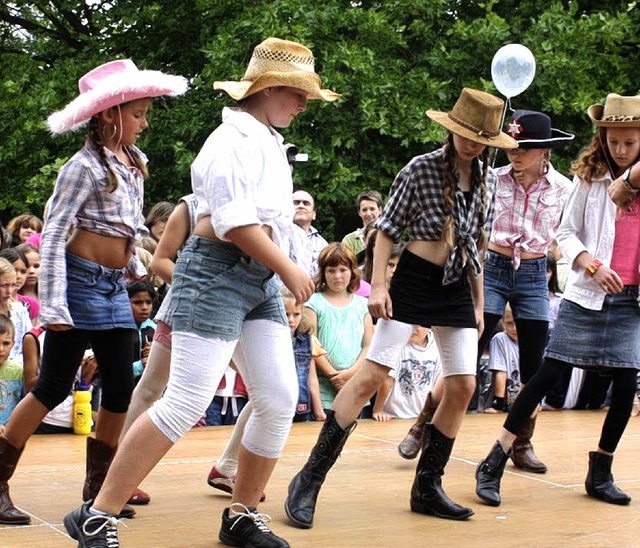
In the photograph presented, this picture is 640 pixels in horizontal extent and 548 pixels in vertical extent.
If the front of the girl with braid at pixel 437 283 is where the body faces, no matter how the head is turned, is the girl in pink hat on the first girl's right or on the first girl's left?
on the first girl's right

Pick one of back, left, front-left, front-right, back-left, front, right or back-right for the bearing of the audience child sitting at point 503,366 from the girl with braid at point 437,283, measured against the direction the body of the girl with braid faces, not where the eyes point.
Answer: back-left

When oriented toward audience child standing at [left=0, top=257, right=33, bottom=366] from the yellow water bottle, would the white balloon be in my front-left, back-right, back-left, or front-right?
back-right

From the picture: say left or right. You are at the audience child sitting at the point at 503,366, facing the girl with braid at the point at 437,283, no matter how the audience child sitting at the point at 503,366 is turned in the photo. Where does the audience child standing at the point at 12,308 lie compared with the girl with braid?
right
